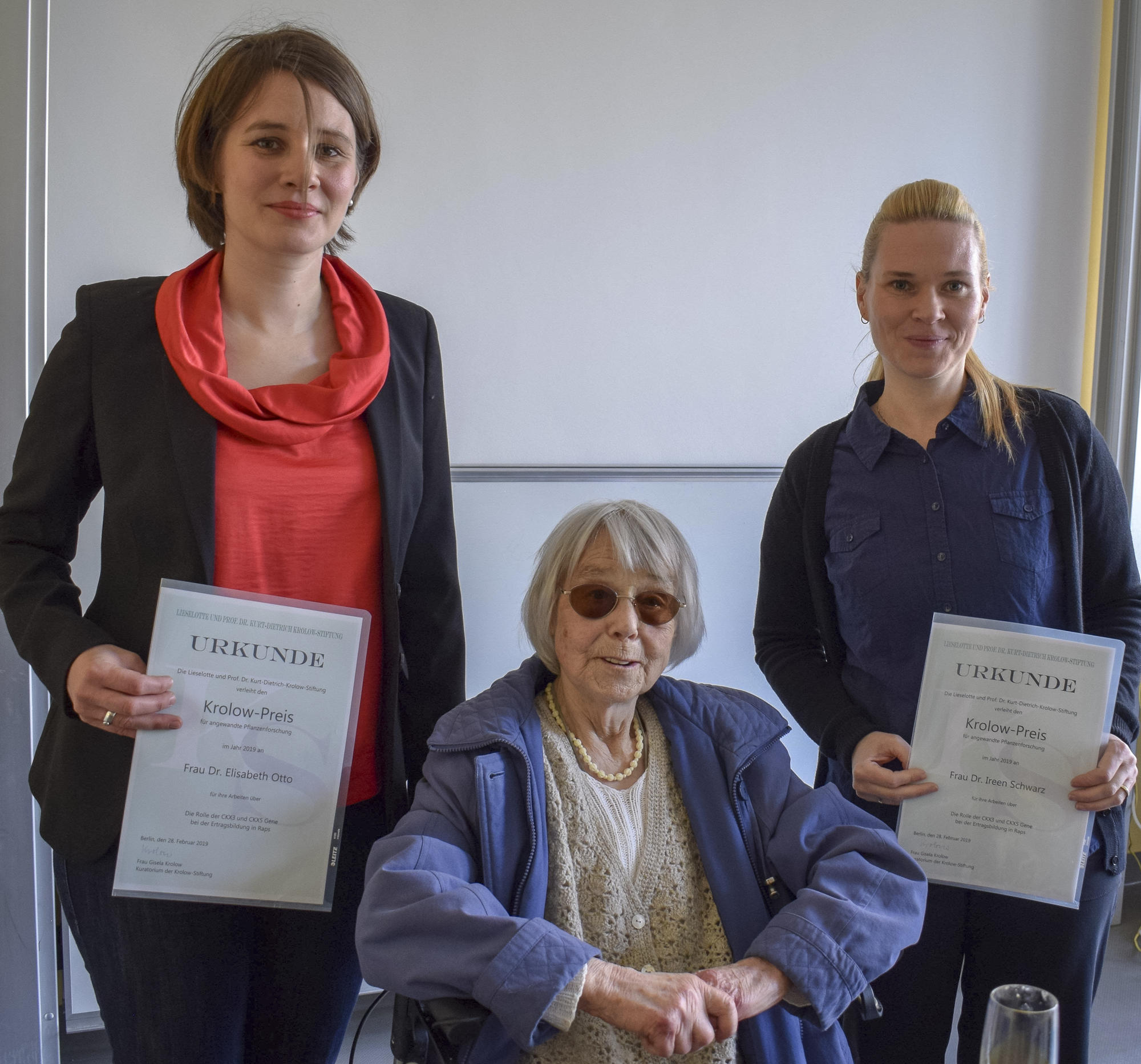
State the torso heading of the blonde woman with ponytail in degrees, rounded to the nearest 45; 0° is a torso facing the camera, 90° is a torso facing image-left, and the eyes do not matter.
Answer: approximately 0°

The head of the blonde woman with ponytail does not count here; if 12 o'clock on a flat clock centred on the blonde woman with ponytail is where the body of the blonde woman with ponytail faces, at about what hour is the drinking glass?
The drinking glass is roughly at 12 o'clock from the blonde woman with ponytail.

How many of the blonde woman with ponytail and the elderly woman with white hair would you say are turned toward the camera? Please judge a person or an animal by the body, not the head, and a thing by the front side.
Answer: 2

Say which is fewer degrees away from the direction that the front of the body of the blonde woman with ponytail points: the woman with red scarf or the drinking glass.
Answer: the drinking glass

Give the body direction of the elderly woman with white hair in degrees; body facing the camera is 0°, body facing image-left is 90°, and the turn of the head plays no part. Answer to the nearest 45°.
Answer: approximately 0°

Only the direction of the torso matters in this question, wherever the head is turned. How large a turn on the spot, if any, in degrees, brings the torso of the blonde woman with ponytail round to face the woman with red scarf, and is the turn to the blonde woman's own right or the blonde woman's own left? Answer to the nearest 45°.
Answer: approximately 45° to the blonde woman's own right
